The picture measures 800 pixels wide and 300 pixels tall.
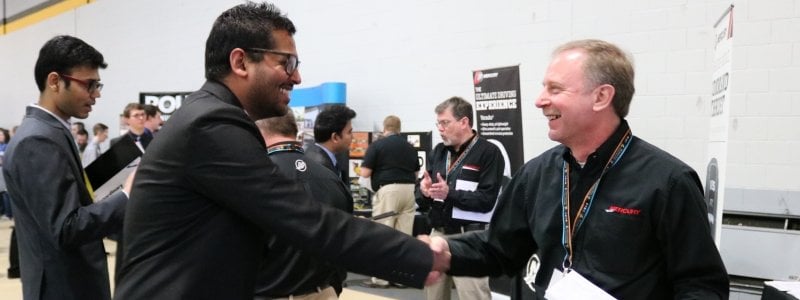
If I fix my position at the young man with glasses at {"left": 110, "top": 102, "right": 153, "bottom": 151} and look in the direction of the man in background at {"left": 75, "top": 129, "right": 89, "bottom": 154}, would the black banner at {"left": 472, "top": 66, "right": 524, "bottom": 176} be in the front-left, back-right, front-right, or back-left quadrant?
back-right

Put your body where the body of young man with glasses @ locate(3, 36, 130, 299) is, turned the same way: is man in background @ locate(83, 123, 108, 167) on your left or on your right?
on your left

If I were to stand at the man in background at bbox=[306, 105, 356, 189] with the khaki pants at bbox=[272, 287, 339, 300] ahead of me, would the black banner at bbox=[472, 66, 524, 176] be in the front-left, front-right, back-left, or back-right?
back-left

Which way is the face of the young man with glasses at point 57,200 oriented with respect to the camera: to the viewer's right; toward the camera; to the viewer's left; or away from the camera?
to the viewer's right

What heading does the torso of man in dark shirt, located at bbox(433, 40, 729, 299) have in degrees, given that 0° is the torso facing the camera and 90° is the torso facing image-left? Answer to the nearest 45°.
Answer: approximately 45°

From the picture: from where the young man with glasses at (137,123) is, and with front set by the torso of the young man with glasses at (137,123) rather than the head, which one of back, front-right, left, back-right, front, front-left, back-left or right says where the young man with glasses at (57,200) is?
front-right

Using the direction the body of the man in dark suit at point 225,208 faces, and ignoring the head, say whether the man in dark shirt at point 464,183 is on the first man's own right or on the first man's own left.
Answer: on the first man's own left

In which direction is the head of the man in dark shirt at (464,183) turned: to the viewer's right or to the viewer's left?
to the viewer's left
